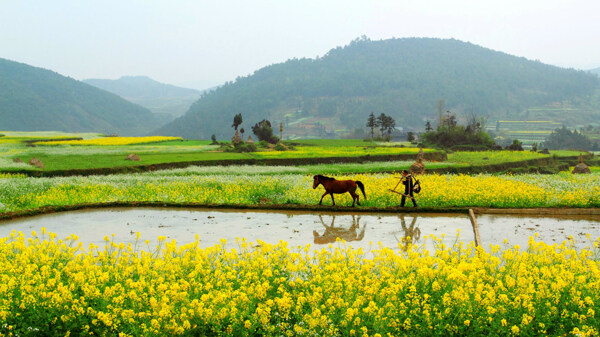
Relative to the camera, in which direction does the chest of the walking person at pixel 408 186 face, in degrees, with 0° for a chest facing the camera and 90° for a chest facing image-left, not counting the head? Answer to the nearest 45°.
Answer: approximately 90°
